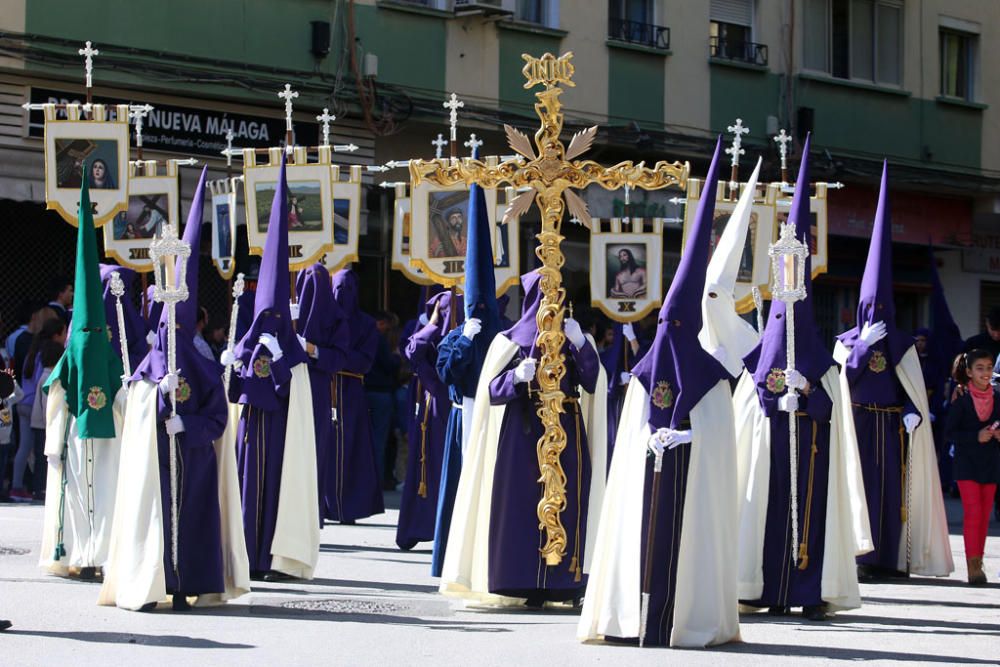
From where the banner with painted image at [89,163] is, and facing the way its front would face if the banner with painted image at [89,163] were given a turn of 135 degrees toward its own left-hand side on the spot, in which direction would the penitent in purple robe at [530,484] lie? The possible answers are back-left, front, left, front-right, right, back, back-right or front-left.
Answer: right

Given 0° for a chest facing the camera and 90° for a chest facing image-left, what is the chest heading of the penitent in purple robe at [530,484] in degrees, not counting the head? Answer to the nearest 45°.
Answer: approximately 0°

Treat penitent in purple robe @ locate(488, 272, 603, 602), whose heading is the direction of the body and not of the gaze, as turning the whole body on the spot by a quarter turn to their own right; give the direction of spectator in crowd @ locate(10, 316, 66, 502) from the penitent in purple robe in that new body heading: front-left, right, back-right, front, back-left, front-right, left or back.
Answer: front-right

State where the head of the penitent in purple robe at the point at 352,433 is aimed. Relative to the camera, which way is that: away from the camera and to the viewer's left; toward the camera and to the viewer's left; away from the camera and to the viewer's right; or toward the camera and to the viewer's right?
toward the camera and to the viewer's left

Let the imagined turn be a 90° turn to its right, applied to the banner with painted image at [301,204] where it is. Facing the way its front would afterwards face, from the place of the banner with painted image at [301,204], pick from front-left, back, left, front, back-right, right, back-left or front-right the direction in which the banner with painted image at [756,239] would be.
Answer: back

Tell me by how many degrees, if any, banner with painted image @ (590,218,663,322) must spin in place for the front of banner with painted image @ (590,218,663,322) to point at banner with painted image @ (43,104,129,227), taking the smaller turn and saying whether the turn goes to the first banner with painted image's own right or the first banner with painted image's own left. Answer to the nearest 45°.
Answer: approximately 45° to the first banner with painted image's own right

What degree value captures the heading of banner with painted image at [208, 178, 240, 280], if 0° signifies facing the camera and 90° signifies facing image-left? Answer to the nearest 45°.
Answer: approximately 0°

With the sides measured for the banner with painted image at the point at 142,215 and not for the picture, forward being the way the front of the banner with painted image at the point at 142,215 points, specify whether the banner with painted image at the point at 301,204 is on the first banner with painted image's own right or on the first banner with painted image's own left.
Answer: on the first banner with painted image's own left
